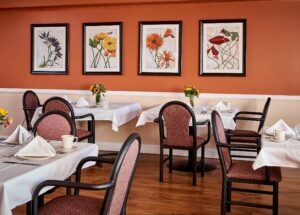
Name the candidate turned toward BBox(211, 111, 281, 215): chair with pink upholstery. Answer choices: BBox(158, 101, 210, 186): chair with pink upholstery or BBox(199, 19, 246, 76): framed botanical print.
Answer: the framed botanical print

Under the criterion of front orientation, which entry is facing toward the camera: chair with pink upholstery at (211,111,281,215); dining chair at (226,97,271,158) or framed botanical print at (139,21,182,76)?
the framed botanical print

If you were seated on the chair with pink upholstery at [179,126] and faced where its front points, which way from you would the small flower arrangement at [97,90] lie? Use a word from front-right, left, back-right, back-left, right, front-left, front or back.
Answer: left

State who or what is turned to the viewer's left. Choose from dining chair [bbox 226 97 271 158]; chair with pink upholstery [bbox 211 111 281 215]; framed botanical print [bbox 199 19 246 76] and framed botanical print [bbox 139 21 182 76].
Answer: the dining chair

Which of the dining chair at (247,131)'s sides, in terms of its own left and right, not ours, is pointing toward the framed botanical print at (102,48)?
front

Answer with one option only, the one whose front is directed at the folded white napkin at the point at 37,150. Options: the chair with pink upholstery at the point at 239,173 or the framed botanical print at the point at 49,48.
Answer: the framed botanical print

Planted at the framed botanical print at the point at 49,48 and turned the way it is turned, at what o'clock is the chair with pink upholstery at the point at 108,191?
The chair with pink upholstery is roughly at 12 o'clock from the framed botanical print.
